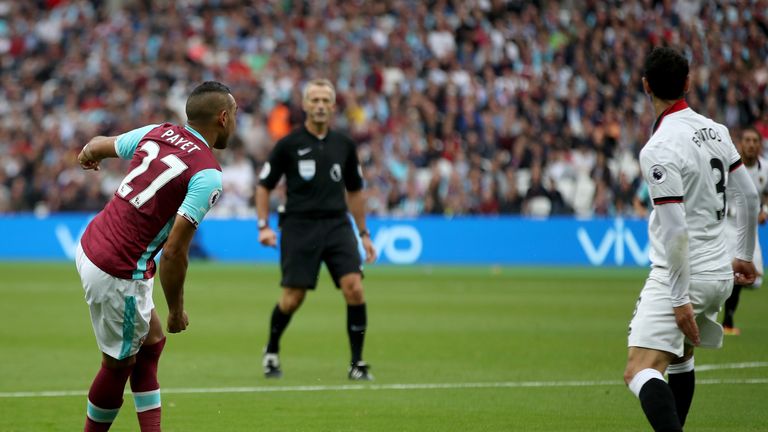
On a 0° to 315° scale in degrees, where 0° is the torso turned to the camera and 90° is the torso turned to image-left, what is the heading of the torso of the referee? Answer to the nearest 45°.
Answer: approximately 0°

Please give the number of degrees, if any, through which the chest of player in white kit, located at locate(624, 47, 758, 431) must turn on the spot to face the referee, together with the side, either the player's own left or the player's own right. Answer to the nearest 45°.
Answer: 0° — they already face them

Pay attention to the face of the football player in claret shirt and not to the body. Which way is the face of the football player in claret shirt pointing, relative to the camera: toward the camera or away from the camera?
away from the camera

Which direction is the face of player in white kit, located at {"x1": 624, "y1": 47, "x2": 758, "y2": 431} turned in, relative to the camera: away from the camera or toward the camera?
away from the camera

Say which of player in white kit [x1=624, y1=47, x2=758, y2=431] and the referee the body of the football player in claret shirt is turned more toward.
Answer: the referee

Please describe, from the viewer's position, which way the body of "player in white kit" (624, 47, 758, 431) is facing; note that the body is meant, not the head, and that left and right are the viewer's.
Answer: facing away from the viewer and to the left of the viewer

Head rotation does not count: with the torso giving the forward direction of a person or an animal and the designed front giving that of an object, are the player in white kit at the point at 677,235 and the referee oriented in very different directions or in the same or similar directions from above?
very different directions

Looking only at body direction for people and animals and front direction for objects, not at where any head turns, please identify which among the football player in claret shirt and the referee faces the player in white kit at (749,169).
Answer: the football player in claret shirt

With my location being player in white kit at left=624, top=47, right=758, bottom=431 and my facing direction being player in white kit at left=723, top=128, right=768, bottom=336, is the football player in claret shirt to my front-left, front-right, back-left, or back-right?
back-left

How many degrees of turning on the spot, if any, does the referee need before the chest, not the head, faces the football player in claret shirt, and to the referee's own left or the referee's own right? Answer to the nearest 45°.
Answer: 0° — they already face them

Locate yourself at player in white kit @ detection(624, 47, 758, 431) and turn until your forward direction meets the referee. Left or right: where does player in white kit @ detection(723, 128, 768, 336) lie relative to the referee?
right

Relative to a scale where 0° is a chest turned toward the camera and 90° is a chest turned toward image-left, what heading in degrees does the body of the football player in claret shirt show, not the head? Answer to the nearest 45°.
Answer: approximately 225°
